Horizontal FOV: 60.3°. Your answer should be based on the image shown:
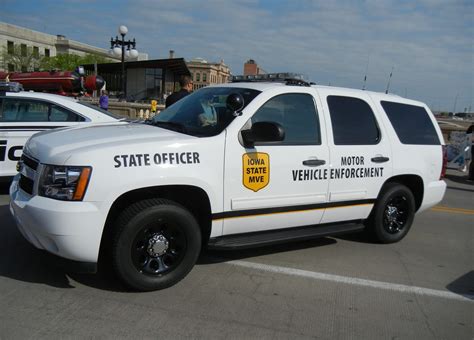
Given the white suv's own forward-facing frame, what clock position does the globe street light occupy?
The globe street light is roughly at 4 o'clock from the white suv.

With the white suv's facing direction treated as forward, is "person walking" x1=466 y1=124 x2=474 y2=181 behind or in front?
behind

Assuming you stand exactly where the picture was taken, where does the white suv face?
facing the viewer and to the left of the viewer

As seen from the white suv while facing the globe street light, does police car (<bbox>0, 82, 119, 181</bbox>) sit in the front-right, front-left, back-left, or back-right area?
front-left

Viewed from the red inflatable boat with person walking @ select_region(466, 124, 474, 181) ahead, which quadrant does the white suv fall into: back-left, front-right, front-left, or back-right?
front-right

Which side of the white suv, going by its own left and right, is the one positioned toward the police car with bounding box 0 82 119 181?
right
